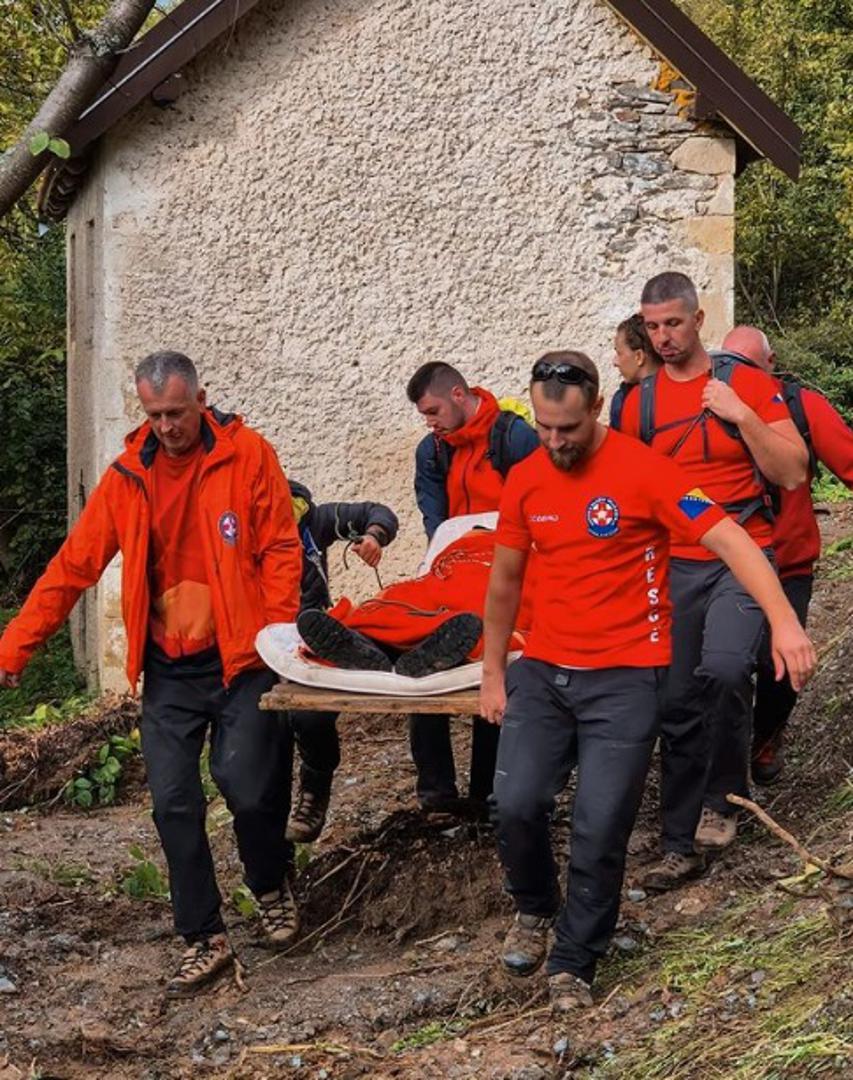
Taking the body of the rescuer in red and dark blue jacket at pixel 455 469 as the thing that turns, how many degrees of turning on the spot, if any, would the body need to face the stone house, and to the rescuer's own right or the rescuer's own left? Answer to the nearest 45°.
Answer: approximately 135° to the rescuer's own right

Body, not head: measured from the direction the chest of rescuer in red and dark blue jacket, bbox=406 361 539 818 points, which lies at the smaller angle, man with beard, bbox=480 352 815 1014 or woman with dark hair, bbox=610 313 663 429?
the man with beard

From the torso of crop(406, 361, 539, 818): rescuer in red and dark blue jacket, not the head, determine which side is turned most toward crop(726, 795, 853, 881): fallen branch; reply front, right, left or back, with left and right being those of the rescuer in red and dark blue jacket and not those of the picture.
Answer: left

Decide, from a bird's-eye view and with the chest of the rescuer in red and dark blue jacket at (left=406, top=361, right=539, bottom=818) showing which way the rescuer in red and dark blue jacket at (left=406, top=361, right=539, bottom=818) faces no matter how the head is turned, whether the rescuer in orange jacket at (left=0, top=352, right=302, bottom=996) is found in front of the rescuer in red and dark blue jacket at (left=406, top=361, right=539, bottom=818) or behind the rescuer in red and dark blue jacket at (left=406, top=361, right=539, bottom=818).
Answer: in front

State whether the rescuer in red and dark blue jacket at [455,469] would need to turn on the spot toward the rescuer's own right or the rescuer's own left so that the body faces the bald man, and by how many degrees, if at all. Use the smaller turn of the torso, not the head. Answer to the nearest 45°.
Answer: approximately 135° to the rescuer's own left

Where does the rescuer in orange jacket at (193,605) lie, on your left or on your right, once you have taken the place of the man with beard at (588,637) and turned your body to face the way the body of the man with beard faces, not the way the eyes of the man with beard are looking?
on your right

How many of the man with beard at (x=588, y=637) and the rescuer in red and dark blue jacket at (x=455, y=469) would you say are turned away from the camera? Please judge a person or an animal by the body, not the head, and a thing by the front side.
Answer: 0

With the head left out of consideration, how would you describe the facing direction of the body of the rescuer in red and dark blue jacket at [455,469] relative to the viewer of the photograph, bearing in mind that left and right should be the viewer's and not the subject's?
facing the viewer and to the left of the viewer

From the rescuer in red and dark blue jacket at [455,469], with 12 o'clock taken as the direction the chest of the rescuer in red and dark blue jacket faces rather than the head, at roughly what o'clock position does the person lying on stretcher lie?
The person lying on stretcher is roughly at 11 o'clock from the rescuer in red and dark blue jacket.

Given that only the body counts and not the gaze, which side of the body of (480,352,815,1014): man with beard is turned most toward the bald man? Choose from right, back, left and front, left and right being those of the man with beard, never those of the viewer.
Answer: back

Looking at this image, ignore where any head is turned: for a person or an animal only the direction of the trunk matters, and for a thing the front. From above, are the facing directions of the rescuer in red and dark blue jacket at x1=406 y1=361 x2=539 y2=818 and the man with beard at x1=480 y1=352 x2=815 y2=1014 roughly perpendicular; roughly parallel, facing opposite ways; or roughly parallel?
roughly parallel

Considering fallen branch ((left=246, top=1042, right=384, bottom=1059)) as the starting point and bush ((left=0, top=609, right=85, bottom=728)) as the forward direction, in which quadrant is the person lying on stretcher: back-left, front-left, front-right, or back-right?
front-right

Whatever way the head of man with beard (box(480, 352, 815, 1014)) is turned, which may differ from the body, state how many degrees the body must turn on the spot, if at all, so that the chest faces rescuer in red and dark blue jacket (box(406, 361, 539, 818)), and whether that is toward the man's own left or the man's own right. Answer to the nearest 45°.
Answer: approximately 135° to the man's own right

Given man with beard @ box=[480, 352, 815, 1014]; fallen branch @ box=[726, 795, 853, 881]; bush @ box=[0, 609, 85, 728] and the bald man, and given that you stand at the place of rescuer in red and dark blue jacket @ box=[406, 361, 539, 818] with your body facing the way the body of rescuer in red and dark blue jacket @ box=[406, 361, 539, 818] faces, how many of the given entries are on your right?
1
